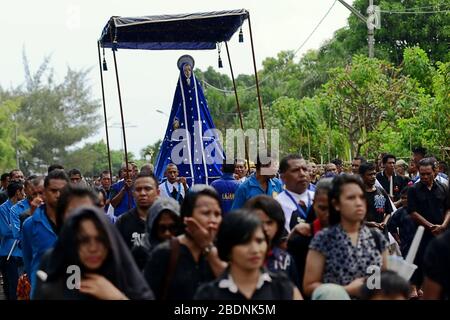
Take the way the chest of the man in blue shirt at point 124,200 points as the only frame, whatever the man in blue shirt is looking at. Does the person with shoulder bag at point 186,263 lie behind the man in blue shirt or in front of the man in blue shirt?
in front

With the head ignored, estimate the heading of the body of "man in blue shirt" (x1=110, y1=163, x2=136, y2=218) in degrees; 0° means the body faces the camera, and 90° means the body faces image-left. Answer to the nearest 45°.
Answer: approximately 315°

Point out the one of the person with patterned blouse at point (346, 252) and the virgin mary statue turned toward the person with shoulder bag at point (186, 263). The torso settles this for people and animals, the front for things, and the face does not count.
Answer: the virgin mary statue

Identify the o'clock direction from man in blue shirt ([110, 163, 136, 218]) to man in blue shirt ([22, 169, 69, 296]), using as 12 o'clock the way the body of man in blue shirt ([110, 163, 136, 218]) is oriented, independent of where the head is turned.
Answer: man in blue shirt ([22, 169, 69, 296]) is roughly at 2 o'clock from man in blue shirt ([110, 163, 136, 218]).

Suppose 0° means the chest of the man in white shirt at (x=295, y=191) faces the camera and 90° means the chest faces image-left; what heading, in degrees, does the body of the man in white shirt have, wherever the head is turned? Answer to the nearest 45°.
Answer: approximately 315°

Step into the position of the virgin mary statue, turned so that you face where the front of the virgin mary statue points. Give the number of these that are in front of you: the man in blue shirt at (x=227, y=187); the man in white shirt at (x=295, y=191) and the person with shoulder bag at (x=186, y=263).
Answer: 3

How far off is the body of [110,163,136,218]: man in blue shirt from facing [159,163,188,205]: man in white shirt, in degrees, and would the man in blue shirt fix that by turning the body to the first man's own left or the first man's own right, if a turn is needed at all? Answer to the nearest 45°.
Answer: approximately 90° to the first man's own left
